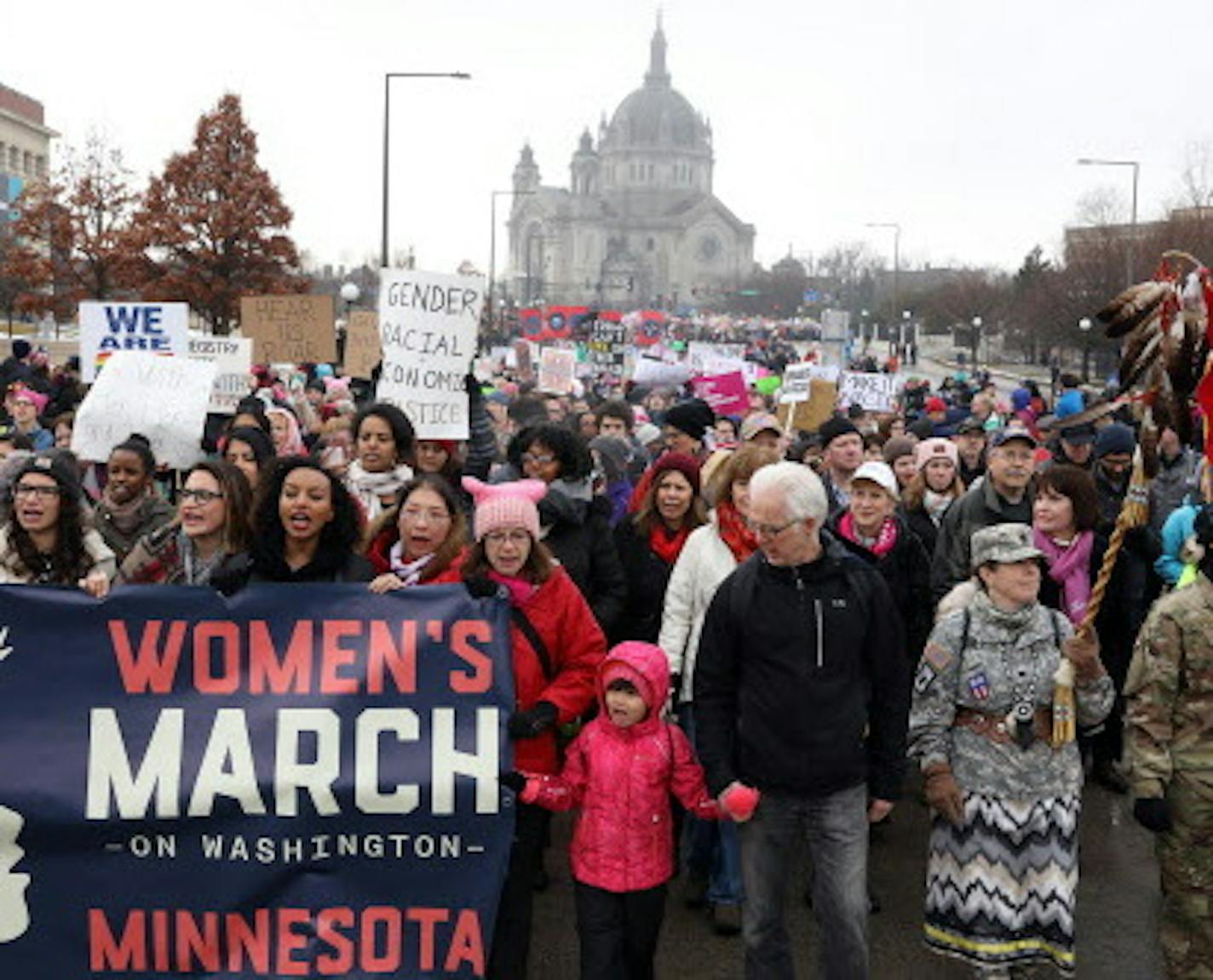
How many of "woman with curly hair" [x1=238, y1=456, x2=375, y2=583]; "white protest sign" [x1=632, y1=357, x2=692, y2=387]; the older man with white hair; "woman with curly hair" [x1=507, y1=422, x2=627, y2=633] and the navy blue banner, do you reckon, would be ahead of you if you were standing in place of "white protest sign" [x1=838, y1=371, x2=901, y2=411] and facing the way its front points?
4

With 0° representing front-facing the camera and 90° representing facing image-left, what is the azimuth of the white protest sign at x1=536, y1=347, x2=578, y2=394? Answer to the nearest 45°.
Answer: approximately 0°

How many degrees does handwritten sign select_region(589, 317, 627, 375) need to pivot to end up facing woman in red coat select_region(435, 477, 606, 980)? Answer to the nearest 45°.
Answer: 0° — it already faces them

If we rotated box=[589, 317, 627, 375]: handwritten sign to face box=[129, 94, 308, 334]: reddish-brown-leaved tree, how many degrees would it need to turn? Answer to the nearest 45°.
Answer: approximately 135° to its right

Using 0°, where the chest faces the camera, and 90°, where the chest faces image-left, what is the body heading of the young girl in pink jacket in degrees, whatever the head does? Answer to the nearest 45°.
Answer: approximately 0°

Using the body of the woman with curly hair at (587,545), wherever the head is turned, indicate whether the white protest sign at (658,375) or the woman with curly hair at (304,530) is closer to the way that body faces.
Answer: the woman with curly hair

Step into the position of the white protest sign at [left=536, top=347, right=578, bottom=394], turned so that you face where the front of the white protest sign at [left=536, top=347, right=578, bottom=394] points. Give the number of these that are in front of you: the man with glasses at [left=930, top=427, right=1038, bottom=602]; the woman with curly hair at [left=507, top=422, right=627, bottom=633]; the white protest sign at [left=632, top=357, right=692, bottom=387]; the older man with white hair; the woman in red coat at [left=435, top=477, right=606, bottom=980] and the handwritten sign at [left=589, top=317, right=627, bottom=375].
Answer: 4

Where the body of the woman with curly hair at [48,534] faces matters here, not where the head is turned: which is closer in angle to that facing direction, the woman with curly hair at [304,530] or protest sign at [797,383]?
the woman with curly hair

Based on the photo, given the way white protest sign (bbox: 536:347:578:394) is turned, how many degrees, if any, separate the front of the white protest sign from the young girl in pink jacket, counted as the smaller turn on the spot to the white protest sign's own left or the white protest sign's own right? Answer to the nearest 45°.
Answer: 0° — it already faces them

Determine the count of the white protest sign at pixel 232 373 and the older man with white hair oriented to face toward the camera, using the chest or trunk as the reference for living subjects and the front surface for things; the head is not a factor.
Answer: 2

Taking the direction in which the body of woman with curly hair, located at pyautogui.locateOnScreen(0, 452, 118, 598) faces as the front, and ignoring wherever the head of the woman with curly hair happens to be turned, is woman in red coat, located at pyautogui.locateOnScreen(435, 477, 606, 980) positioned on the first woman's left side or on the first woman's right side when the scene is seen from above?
on the first woman's left side
